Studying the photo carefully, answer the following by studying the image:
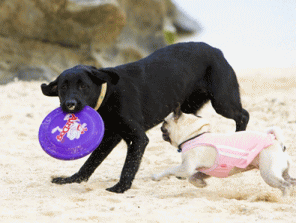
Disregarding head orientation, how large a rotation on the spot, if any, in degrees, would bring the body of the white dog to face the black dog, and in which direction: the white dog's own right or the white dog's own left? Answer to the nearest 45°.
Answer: approximately 45° to the white dog's own right

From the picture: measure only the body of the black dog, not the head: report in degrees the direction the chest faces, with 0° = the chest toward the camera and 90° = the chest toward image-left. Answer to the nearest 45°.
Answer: approximately 45°

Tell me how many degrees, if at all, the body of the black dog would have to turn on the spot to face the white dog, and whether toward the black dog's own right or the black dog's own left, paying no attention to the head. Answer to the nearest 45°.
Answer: approximately 90° to the black dog's own left

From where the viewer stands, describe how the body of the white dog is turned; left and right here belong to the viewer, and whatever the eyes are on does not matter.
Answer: facing to the left of the viewer
